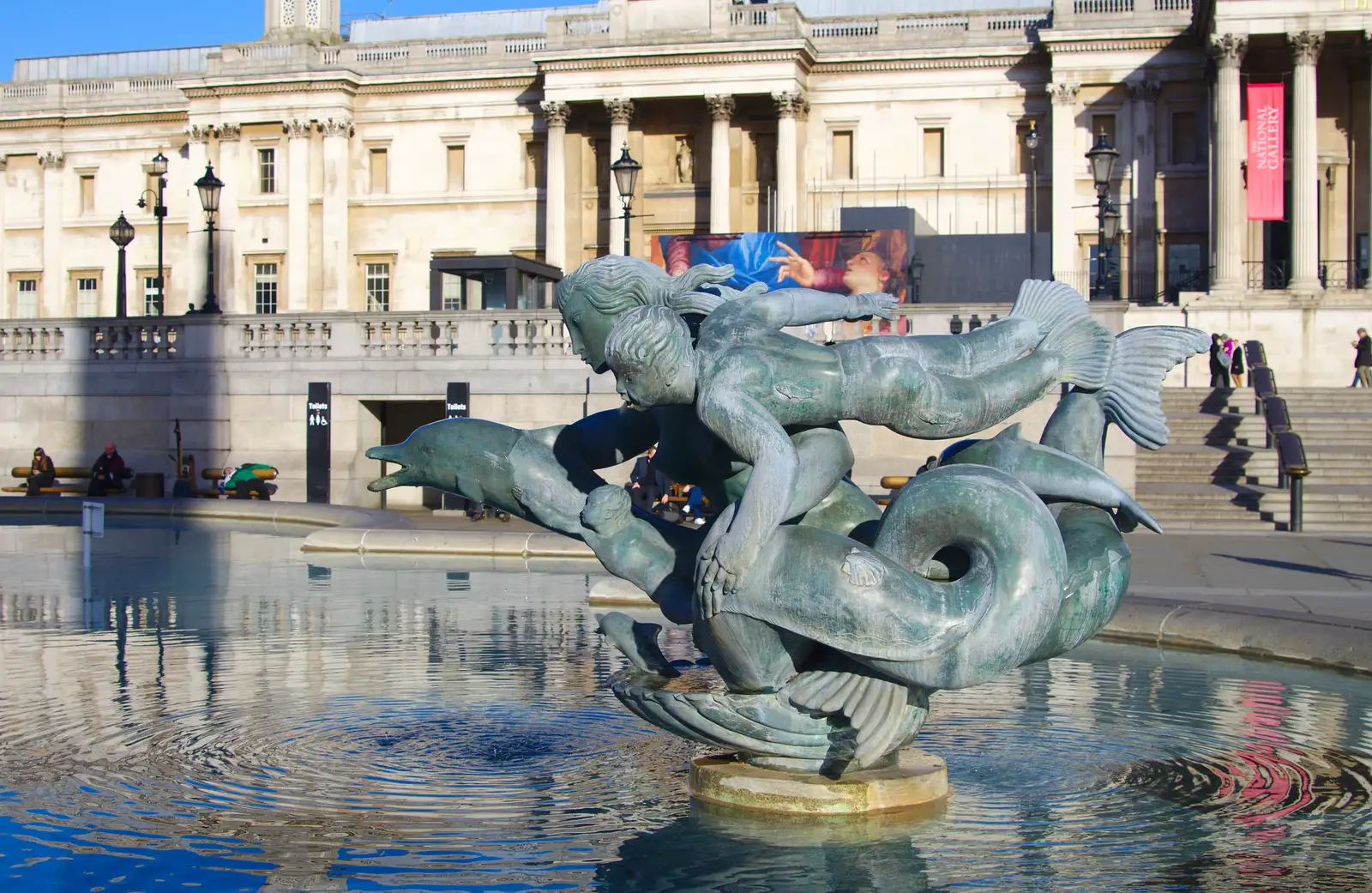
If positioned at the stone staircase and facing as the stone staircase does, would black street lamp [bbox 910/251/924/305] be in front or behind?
behind

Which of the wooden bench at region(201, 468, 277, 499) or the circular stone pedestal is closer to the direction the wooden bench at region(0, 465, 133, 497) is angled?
the circular stone pedestal

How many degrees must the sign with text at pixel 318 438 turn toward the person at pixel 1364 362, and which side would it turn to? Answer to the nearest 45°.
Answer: approximately 90° to its left

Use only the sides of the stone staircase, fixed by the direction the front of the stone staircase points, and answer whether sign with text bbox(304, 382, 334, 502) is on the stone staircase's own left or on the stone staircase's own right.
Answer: on the stone staircase's own right

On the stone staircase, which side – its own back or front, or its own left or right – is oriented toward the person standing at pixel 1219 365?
back

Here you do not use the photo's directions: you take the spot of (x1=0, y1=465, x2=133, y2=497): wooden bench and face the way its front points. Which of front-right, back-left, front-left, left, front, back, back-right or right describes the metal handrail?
front-left

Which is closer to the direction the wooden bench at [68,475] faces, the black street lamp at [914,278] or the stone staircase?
the stone staircase

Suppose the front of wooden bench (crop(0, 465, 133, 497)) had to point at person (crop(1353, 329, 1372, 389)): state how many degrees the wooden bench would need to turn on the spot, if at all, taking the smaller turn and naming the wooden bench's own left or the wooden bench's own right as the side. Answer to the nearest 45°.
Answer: approximately 90° to the wooden bench's own left

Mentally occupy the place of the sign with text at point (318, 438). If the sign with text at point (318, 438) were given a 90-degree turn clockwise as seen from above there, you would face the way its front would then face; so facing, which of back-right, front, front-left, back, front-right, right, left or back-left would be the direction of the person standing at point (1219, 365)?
back
